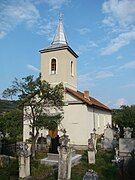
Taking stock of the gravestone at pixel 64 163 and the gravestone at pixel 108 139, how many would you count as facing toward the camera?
2

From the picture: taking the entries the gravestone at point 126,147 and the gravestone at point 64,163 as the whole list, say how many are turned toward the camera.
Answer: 2

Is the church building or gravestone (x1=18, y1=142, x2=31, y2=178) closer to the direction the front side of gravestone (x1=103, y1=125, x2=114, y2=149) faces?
the gravestone

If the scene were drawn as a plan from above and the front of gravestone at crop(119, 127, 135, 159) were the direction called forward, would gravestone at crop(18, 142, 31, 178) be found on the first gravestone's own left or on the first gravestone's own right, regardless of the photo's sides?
on the first gravestone's own right

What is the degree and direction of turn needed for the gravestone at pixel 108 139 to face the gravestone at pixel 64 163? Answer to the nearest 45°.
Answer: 0° — it already faces it

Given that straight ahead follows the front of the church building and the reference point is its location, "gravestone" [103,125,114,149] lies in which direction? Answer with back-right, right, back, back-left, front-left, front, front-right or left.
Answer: left

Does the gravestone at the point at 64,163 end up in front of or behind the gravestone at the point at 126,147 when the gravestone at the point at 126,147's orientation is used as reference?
in front

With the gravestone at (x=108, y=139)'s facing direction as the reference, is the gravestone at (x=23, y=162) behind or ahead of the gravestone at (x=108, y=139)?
ahead

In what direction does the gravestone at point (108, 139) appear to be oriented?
toward the camera

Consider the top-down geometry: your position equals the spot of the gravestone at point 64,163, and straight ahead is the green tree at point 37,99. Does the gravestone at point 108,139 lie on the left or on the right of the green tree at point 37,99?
right

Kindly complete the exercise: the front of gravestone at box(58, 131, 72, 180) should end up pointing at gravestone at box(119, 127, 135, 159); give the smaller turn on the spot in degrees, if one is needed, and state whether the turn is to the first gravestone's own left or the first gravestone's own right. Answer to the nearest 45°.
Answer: approximately 135° to the first gravestone's own left

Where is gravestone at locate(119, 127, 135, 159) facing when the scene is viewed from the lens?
facing the viewer
